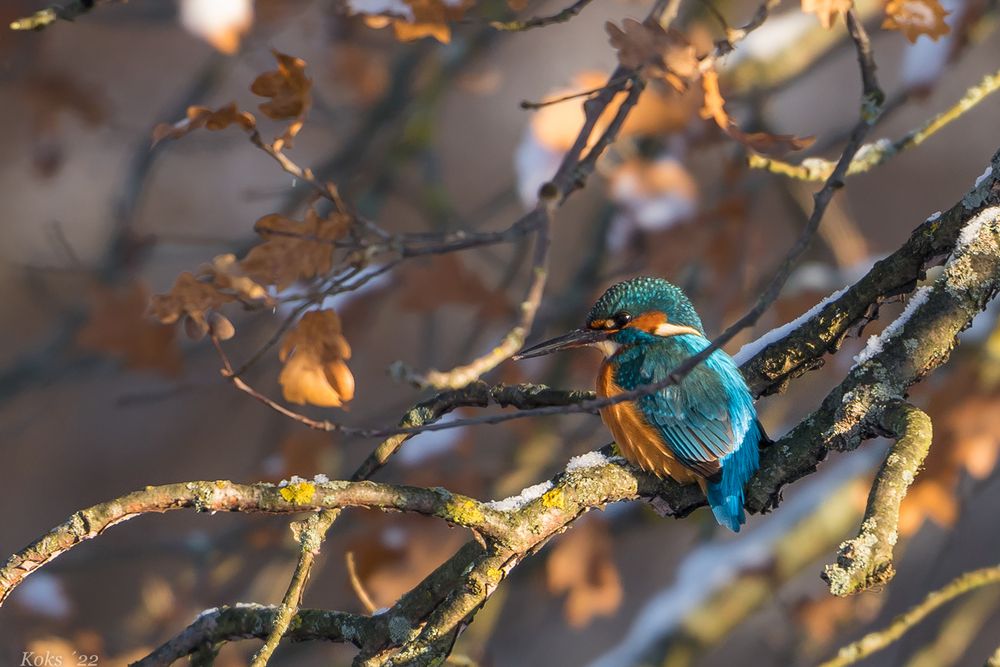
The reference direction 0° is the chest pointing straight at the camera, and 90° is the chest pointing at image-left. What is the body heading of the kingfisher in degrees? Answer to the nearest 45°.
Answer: approximately 90°

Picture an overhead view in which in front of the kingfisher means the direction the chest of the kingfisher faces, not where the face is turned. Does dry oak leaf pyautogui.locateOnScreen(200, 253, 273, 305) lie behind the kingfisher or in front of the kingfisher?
in front

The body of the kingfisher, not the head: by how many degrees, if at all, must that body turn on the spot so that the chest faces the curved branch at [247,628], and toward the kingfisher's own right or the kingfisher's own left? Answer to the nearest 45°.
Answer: approximately 45° to the kingfisher's own left

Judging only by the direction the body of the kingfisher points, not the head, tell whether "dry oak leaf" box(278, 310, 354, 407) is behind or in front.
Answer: in front
